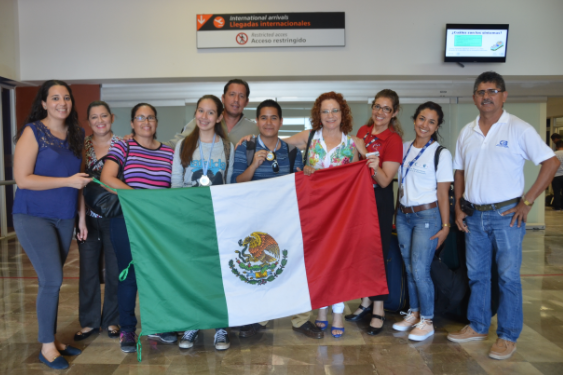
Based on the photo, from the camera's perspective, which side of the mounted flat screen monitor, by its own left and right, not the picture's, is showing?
front

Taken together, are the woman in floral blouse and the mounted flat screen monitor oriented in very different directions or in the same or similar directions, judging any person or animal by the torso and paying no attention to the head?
same or similar directions

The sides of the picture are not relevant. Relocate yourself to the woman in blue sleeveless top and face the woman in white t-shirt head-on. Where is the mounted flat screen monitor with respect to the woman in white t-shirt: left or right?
left

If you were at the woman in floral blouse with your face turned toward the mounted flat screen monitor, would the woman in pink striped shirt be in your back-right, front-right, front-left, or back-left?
back-left

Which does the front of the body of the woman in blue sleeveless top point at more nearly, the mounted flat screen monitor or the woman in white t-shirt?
the woman in white t-shirt

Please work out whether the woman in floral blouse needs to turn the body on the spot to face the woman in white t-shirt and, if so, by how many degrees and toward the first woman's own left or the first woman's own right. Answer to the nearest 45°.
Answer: approximately 90° to the first woman's own left

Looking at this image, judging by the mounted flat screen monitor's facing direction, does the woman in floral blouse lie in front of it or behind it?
in front

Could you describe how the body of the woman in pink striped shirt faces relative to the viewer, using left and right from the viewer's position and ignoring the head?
facing the viewer

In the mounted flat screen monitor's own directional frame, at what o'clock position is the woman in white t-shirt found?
The woman in white t-shirt is roughly at 12 o'clock from the mounted flat screen monitor.

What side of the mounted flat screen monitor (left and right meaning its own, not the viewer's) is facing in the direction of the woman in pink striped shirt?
front

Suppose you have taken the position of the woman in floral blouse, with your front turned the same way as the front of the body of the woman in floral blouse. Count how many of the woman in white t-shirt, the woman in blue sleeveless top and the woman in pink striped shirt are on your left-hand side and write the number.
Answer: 1

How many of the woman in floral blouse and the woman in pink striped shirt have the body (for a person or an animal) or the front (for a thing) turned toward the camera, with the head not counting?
2

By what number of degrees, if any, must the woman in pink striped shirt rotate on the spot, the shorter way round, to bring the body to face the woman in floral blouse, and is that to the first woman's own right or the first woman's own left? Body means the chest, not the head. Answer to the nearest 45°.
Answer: approximately 90° to the first woman's own left
